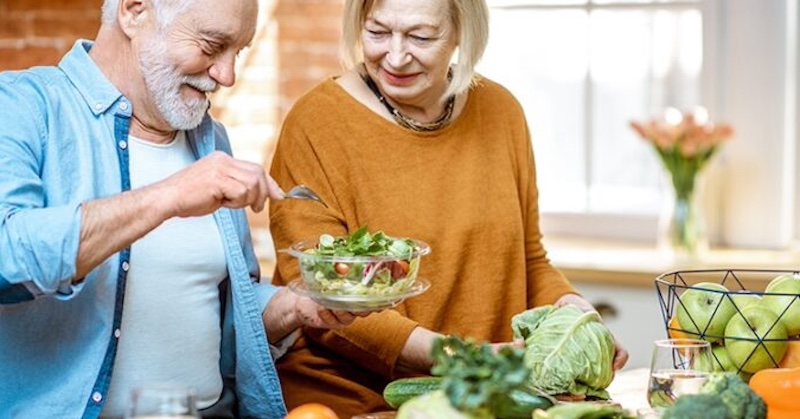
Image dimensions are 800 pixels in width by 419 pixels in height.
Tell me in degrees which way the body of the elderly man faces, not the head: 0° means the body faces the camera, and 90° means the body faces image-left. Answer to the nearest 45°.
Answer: approximately 315°

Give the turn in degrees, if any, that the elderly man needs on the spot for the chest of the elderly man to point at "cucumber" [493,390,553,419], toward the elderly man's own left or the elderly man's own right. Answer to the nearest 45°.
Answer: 0° — they already face it

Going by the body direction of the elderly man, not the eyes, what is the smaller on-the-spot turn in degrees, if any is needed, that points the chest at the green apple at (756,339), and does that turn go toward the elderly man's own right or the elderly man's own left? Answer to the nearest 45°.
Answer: approximately 45° to the elderly man's own left

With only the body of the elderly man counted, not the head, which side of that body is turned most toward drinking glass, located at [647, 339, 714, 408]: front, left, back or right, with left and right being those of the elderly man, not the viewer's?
front

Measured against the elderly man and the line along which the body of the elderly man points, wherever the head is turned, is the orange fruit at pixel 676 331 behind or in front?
in front

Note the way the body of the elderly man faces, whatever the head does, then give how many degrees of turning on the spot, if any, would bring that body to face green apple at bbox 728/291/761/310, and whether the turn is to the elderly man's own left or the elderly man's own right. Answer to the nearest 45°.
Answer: approximately 45° to the elderly man's own left

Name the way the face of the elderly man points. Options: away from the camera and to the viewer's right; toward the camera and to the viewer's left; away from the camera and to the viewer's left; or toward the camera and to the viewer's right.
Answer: toward the camera and to the viewer's right

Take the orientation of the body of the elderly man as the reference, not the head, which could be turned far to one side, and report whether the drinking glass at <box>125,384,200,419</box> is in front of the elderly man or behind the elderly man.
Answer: in front

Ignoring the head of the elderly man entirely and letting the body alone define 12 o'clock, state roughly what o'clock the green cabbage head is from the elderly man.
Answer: The green cabbage head is roughly at 11 o'clock from the elderly man.

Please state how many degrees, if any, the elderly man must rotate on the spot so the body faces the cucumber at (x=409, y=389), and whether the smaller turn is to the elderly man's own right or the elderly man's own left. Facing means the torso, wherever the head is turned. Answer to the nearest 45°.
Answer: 0° — they already face it

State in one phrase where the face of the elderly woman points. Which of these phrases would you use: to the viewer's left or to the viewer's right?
to the viewer's left

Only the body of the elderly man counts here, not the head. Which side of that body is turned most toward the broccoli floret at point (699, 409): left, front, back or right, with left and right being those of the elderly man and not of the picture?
front
